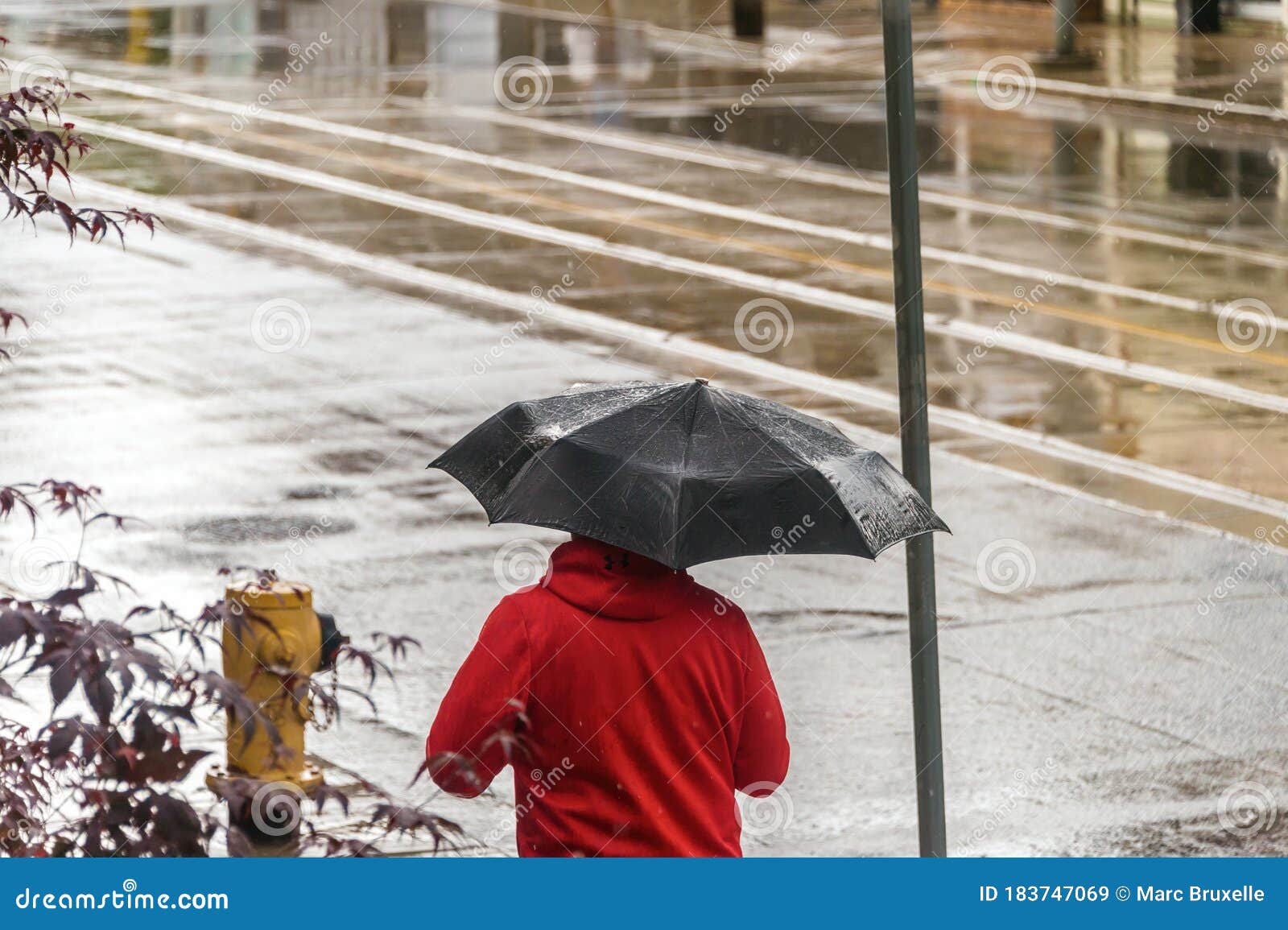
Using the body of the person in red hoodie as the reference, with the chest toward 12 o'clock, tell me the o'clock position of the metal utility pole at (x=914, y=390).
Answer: The metal utility pole is roughly at 1 o'clock from the person in red hoodie.

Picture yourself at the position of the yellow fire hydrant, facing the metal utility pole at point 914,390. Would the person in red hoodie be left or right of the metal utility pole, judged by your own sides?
right

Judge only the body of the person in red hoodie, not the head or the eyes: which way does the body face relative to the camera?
away from the camera
